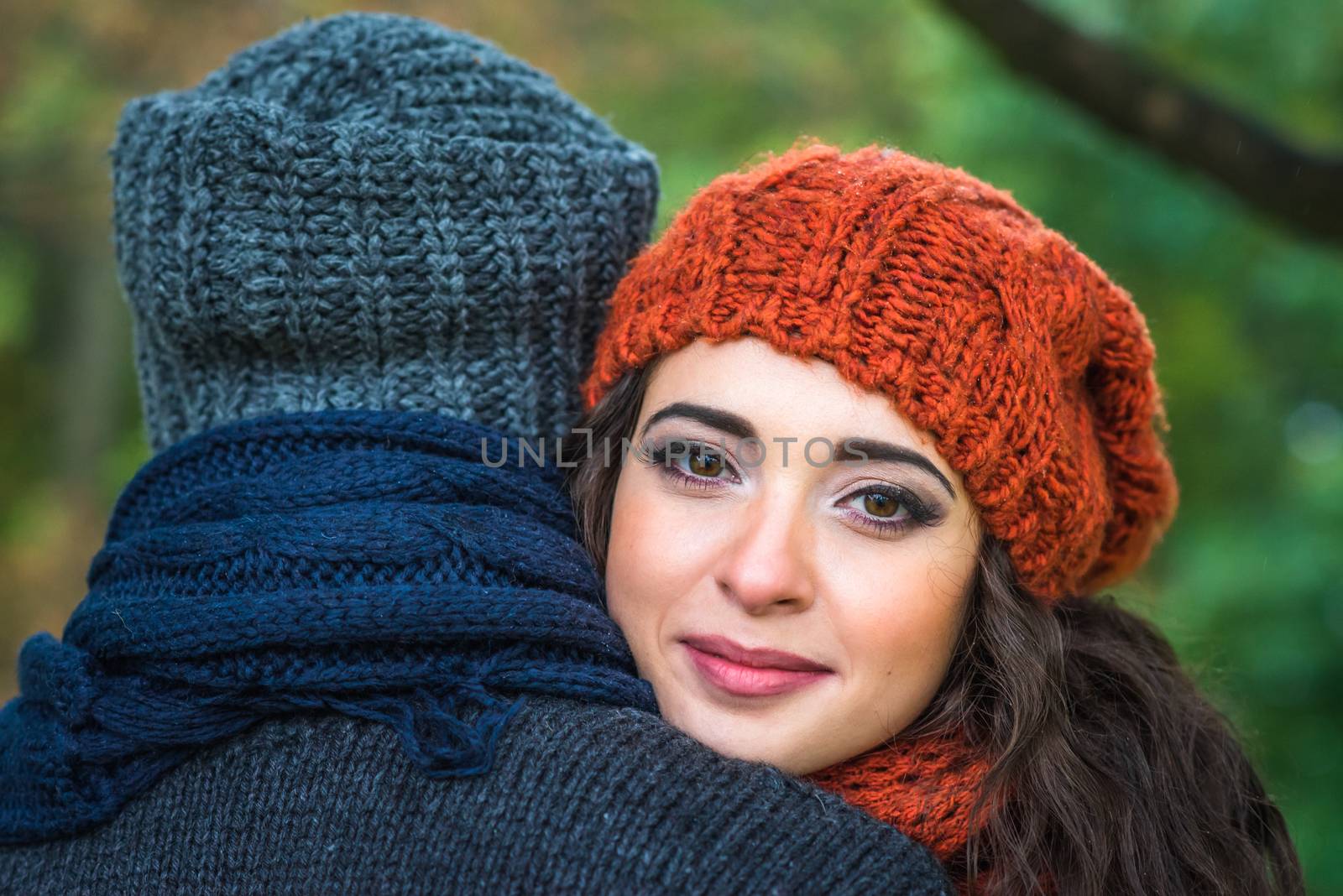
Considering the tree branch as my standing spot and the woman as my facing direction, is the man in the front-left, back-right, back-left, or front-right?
front-right

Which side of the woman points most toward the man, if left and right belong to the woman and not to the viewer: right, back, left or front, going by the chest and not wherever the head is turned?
front

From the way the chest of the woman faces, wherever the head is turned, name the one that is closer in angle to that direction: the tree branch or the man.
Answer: the man

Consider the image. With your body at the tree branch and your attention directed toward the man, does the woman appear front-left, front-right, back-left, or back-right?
front-left

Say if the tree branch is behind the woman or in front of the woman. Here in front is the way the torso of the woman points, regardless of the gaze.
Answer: behind

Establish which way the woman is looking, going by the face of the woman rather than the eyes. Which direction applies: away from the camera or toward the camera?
toward the camera

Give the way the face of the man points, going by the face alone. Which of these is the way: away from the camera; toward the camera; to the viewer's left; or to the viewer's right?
away from the camera

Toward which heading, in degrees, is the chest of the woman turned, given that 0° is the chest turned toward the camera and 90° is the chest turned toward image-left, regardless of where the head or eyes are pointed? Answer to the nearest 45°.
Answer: approximately 0°
